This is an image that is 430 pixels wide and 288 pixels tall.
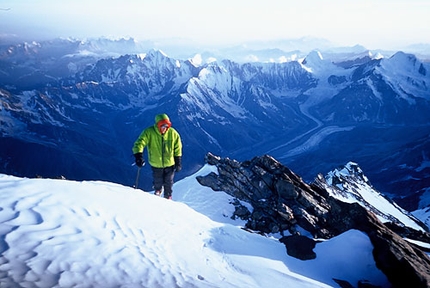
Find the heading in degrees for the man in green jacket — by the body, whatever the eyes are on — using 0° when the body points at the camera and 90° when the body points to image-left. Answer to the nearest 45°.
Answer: approximately 0°

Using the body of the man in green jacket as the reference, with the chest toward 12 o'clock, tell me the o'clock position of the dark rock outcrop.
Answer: The dark rock outcrop is roughly at 8 o'clock from the man in green jacket.
